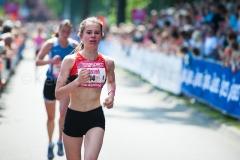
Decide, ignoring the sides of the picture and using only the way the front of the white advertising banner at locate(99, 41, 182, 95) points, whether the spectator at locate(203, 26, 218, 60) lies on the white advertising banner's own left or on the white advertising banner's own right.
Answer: on the white advertising banner's own left

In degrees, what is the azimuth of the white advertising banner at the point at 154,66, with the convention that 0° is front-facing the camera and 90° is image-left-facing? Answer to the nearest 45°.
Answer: approximately 45°
